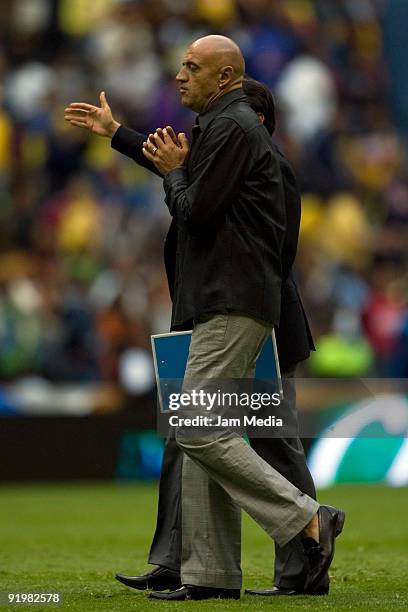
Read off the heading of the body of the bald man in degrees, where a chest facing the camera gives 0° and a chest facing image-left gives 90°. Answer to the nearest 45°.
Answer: approximately 90°
